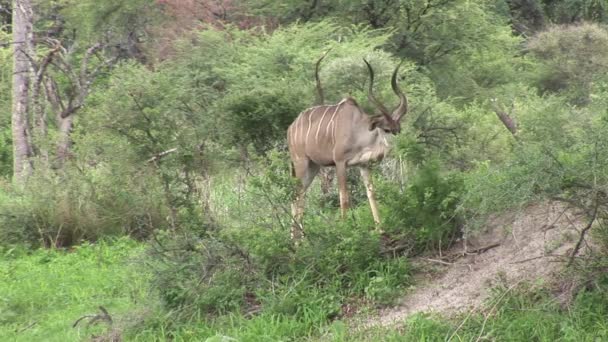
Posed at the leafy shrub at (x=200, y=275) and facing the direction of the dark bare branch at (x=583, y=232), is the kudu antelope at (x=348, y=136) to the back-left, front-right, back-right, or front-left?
front-left

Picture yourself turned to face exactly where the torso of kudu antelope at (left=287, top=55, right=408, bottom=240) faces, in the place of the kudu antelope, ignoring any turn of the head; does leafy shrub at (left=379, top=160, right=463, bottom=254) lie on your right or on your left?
on your right

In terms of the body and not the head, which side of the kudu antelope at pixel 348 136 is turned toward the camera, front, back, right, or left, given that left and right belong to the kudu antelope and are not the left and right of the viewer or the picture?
right

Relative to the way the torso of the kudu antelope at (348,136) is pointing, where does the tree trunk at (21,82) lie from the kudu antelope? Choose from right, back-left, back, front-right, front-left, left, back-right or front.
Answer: back-left

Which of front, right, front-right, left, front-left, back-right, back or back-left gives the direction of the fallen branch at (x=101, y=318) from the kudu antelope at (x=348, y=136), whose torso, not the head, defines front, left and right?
back-right

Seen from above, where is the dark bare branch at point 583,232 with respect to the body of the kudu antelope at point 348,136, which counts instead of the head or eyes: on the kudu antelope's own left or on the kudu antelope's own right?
on the kudu antelope's own right

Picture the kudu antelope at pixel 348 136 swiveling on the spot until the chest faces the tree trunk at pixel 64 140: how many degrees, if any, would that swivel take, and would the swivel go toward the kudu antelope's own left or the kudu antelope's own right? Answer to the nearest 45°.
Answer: approximately 135° to the kudu antelope's own left

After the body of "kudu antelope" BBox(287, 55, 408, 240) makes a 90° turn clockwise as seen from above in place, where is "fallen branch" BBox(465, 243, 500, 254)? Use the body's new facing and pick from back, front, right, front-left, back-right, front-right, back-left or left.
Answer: front-left

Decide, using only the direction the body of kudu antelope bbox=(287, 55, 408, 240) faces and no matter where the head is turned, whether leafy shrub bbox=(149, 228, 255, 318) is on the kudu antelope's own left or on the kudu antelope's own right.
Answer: on the kudu antelope's own right
